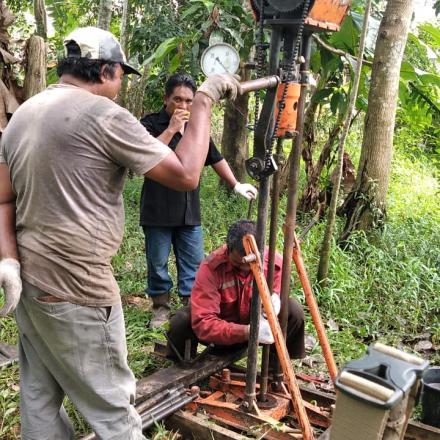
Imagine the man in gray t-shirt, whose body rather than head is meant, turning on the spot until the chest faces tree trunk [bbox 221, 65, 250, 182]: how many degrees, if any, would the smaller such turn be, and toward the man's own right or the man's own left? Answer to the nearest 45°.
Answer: approximately 45° to the man's own left

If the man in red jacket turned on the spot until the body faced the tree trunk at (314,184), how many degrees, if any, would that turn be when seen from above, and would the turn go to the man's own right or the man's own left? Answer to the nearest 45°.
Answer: approximately 135° to the man's own left

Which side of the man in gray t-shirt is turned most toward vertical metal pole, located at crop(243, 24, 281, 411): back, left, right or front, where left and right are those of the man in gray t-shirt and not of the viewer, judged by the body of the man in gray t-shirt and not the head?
front

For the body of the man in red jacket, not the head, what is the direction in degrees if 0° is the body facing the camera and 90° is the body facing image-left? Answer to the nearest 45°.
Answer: approximately 315°

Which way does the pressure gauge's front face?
toward the camera

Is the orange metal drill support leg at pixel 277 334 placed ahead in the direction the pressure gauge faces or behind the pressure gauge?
ahead

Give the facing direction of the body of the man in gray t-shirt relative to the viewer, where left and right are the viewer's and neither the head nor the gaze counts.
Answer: facing away from the viewer and to the right of the viewer

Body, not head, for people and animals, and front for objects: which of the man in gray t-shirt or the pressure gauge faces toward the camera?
the pressure gauge

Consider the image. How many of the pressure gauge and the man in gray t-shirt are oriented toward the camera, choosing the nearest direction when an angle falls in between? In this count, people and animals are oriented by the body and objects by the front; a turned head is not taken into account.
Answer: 1

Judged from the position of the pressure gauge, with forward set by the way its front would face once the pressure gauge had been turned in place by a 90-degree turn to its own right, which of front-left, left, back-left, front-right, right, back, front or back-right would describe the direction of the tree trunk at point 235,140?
right

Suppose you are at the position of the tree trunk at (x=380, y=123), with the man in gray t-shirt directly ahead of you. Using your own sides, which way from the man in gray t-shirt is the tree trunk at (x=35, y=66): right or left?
right

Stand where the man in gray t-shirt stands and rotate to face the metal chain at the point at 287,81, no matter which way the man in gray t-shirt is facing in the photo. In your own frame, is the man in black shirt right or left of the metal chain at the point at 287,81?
left

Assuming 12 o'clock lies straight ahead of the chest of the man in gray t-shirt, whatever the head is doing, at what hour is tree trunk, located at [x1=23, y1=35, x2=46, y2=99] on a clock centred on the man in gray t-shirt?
The tree trunk is roughly at 10 o'clock from the man in gray t-shirt.
